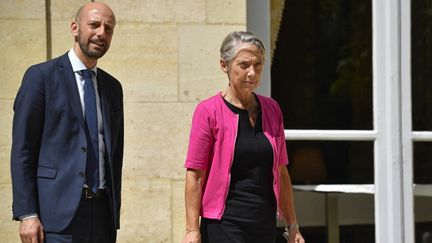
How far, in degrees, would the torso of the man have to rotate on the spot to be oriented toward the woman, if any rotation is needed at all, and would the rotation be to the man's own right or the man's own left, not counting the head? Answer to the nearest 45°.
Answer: approximately 45° to the man's own left

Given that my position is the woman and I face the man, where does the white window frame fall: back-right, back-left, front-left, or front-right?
back-right

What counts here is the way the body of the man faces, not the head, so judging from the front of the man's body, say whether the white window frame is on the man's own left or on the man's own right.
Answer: on the man's own left

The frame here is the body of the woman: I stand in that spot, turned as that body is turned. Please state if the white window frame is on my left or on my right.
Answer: on my left

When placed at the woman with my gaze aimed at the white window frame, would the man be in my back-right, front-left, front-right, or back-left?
back-left

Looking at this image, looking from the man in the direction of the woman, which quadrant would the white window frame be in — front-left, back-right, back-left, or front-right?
front-left

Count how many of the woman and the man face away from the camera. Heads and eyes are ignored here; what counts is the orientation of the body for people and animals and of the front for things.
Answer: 0

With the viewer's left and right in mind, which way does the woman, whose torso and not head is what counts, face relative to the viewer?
facing the viewer and to the right of the viewer
